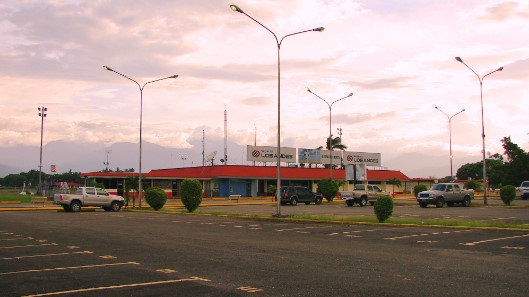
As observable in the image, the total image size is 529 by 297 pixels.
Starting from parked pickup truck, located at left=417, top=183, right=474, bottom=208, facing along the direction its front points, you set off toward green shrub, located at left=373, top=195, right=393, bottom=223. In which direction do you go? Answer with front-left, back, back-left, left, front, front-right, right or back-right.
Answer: front-left

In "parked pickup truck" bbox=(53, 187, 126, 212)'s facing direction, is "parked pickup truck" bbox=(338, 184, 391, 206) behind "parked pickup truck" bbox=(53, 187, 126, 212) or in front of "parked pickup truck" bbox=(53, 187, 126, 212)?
in front

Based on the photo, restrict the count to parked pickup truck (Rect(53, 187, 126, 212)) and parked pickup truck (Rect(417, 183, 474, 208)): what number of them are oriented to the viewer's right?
1

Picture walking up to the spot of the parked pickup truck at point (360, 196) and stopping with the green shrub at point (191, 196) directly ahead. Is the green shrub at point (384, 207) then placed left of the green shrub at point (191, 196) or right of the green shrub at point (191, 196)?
left

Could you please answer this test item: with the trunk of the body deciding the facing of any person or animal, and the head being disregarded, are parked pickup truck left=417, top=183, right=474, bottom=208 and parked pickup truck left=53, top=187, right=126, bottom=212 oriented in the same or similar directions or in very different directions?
very different directions

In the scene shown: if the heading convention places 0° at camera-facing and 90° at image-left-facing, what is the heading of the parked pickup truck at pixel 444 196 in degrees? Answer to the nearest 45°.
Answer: approximately 45°

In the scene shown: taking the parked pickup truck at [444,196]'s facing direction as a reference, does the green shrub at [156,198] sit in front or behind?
in front

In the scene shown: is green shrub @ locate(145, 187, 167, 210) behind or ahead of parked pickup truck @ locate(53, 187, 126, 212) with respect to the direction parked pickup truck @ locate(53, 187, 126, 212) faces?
ahead

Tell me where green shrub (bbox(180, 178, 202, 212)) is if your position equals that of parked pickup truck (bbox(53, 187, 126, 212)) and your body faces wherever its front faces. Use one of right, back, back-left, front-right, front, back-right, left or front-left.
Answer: front-right

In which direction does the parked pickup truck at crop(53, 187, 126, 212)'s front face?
to the viewer's right
